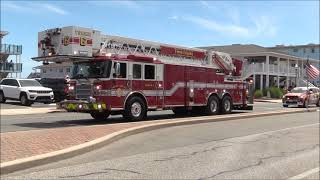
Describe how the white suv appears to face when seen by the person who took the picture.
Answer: facing the viewer and to the right of the viewer

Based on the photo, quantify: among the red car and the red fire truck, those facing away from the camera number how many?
0

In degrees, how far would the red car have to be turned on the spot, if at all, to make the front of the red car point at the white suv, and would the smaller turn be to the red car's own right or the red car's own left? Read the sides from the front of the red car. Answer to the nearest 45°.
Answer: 0° — it already faces it

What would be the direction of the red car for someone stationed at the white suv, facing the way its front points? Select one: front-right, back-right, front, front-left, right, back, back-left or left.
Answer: front-left

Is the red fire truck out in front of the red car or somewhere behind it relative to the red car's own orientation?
in front

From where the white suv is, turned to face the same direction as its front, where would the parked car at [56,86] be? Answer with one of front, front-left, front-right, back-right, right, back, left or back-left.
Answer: left

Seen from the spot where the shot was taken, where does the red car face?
facing the viewer and to the left of the viewer

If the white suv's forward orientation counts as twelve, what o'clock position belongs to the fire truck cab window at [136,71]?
The fire truck cab window is roughly at 1 o'clock from the white suv.
